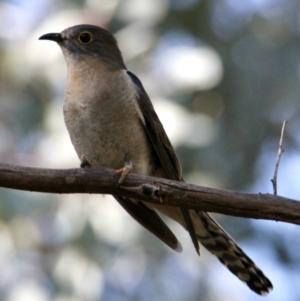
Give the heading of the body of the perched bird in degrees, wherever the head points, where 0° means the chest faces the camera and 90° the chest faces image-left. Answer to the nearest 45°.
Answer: approximately 45°
